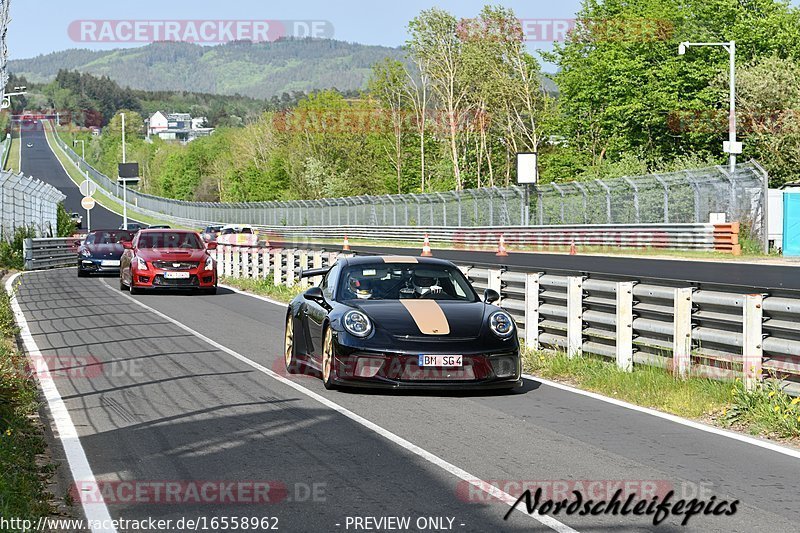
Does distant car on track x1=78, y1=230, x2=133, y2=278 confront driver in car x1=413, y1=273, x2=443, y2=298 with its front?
yes

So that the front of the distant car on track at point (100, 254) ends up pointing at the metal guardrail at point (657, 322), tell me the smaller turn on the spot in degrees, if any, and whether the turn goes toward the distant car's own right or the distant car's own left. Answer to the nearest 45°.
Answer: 0° — it already faces it

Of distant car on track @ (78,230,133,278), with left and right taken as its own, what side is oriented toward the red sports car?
front

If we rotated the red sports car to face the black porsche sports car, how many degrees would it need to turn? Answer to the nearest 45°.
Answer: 0° — it already faces it

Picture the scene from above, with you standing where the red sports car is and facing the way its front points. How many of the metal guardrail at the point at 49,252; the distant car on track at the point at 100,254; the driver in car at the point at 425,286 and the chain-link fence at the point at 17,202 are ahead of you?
1

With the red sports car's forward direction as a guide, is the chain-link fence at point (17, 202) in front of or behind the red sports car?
behind

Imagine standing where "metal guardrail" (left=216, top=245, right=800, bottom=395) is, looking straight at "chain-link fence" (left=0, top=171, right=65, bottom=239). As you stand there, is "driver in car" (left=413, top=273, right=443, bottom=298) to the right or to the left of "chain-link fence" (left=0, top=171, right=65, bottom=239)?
left

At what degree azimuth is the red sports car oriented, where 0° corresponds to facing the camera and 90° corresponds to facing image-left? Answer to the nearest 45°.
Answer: approximately 0°

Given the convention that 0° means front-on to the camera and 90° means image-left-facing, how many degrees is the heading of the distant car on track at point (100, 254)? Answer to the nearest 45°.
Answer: approximately 0°
